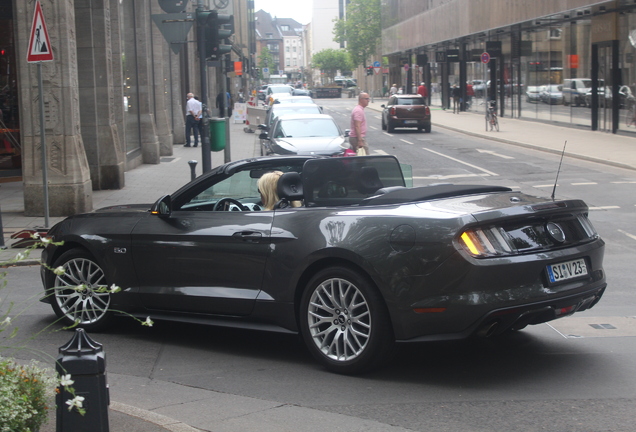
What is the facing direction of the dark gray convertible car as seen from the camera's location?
facing away from the viewer and to the left of the viewer

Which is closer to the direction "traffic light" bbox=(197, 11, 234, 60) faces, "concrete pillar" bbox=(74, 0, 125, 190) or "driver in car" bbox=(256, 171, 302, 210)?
the driver in car

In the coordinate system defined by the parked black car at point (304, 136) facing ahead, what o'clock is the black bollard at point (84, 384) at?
The black bollard is roughly at 12 o'clock from the parked black car.

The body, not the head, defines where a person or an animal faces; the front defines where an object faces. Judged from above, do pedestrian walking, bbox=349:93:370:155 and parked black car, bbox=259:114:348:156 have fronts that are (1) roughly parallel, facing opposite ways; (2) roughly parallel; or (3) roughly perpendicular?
roughly perpendicular

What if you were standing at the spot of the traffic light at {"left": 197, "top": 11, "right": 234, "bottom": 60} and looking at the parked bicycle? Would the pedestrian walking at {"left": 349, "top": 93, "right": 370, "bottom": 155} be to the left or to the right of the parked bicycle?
right

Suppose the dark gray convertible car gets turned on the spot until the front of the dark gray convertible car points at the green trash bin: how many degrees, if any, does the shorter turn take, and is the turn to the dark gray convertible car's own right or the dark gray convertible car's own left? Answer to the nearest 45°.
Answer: approximately 45° to the dark gray convertible car's own right

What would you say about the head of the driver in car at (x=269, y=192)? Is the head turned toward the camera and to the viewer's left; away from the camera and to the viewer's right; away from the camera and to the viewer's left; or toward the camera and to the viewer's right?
away from the camera and to the viewer's left

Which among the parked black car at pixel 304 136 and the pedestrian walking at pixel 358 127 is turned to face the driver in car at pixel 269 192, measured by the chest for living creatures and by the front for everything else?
the parked black car
